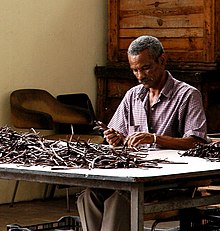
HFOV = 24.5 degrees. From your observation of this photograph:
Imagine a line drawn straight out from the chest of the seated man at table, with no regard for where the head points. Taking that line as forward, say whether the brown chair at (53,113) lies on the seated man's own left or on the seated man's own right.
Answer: on the seated man's own right

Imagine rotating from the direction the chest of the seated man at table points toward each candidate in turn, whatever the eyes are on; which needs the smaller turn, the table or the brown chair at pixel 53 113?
the table

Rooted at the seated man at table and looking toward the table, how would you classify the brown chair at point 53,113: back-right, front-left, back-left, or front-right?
back-right

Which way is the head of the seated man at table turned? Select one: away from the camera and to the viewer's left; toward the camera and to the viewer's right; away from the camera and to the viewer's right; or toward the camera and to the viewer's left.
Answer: toward the camera and to the viewer's left

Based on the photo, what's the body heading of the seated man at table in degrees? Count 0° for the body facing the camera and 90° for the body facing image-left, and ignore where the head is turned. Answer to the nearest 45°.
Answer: approximately 45°
